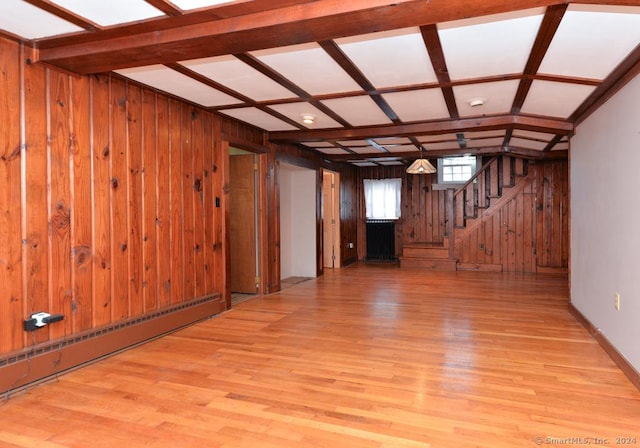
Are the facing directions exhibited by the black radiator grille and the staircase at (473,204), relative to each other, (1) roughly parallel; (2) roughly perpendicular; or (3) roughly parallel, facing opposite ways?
roughly perpendicular

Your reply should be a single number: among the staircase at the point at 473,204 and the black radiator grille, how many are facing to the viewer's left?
1

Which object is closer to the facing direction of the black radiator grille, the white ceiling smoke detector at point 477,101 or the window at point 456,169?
the white ceiling smoke detector

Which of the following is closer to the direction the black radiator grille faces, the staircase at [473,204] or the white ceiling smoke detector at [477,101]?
the white ceiling smoke detector

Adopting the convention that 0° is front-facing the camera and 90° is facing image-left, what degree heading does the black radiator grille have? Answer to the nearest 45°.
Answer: approximately 0°

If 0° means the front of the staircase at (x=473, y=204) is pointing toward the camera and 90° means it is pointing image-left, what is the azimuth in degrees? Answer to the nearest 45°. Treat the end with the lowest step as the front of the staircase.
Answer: approximately 90°

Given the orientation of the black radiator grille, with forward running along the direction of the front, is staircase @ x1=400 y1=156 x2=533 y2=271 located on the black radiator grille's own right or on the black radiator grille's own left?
on the black radiator grille's own left

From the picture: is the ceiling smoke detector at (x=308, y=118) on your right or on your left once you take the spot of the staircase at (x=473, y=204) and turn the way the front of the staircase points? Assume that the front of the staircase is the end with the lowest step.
on your left
